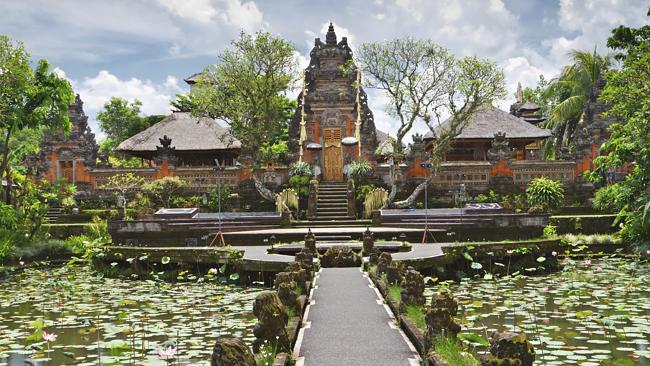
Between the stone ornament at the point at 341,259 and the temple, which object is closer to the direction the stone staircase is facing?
the stone ornament

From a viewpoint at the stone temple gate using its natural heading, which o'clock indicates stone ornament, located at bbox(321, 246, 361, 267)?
The stone ornament is roughly at 12 o'clock from the stone temple gate.

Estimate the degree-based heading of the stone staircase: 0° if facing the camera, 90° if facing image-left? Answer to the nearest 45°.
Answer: approximately 0°

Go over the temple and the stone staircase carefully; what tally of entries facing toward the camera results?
2

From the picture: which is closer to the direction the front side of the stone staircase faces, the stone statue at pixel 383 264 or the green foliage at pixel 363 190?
the stone statue

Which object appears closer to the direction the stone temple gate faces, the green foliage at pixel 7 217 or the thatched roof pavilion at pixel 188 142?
the green foliage

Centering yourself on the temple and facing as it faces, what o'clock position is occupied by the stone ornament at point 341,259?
The stone ornament is roughly at 12 o'clock from the temple.

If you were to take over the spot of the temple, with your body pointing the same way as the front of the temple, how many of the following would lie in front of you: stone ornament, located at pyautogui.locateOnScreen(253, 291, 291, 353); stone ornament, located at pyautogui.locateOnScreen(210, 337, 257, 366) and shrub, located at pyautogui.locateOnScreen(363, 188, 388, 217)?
3

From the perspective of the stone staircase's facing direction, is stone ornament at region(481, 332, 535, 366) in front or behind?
in front

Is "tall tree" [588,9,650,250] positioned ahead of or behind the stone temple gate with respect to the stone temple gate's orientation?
ahead

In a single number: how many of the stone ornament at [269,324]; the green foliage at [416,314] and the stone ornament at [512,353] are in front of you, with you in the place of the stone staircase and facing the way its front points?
3

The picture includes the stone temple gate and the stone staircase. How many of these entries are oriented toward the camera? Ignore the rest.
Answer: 2
